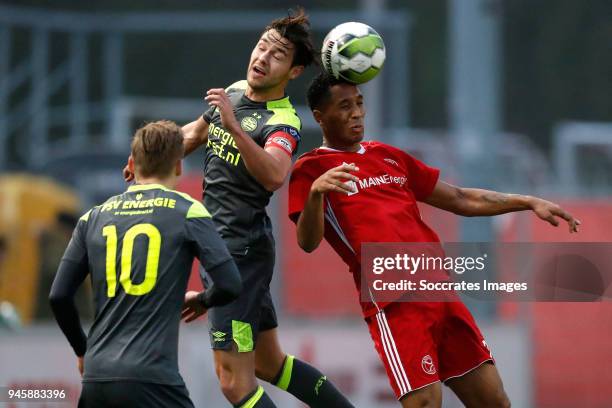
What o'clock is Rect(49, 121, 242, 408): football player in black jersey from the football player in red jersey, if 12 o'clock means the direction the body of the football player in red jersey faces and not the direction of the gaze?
The football player in black jersey is roughly at 3 o'clock from the football player in red jersey.

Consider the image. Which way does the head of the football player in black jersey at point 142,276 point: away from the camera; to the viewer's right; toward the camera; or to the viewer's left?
away from the camera

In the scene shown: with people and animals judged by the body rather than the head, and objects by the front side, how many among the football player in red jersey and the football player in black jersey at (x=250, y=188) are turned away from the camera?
0

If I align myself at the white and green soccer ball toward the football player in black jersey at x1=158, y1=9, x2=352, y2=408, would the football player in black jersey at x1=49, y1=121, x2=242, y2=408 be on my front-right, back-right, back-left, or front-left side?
front-left
